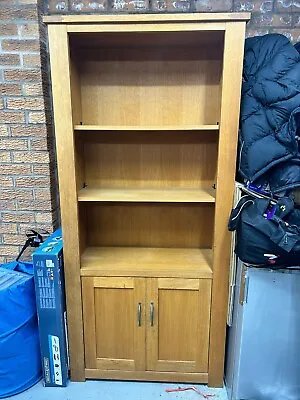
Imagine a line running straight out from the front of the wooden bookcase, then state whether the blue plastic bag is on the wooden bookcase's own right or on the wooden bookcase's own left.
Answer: on the wooden bookcase's own right

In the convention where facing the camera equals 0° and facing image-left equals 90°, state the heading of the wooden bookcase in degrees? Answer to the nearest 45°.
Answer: approximately 0°

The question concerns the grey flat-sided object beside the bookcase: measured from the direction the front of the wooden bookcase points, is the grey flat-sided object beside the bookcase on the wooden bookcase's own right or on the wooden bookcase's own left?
on the wooden bookcase's own left

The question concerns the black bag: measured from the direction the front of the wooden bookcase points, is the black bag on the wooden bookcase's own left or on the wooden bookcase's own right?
on the wooden bookcase's own left
